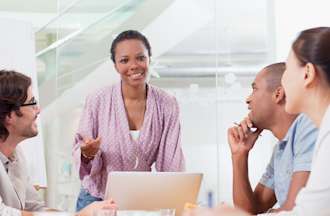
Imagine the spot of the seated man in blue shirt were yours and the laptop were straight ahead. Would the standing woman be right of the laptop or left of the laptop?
right

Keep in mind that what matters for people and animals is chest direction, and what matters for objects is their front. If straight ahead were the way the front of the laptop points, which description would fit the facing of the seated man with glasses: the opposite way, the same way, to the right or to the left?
to the right

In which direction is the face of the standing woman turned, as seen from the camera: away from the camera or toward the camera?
toward the camera

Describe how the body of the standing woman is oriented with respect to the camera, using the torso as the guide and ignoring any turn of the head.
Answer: toward the camera

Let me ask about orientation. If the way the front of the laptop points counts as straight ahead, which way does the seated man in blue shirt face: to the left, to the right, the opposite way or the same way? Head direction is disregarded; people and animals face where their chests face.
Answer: to the left

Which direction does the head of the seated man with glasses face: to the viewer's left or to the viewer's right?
to the viewer's right

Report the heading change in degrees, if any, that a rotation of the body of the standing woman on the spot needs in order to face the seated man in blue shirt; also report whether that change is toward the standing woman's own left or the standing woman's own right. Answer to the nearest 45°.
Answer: approximately 45° to the standing woman's own left

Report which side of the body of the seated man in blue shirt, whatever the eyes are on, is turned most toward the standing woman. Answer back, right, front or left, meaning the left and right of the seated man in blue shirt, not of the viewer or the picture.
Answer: front

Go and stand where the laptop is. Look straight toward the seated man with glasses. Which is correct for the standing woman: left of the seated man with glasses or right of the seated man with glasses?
right

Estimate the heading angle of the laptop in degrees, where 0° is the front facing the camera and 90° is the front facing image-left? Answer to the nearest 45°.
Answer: approximately 180°

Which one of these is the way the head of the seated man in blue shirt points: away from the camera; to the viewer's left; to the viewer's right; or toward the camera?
to the viewer's left

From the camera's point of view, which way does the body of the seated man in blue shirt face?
to the viewer's left

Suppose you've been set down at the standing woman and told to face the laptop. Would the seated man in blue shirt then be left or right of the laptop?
left

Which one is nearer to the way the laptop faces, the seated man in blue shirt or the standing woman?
the standing woman

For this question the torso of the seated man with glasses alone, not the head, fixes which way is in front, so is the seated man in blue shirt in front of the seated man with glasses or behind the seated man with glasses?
in front

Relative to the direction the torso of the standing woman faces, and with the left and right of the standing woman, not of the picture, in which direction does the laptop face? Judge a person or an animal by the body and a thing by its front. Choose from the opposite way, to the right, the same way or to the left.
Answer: the opposite way

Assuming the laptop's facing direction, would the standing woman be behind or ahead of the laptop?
ahead

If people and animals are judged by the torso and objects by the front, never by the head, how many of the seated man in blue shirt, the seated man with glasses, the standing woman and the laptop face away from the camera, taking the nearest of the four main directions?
1

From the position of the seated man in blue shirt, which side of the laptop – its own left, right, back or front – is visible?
right
